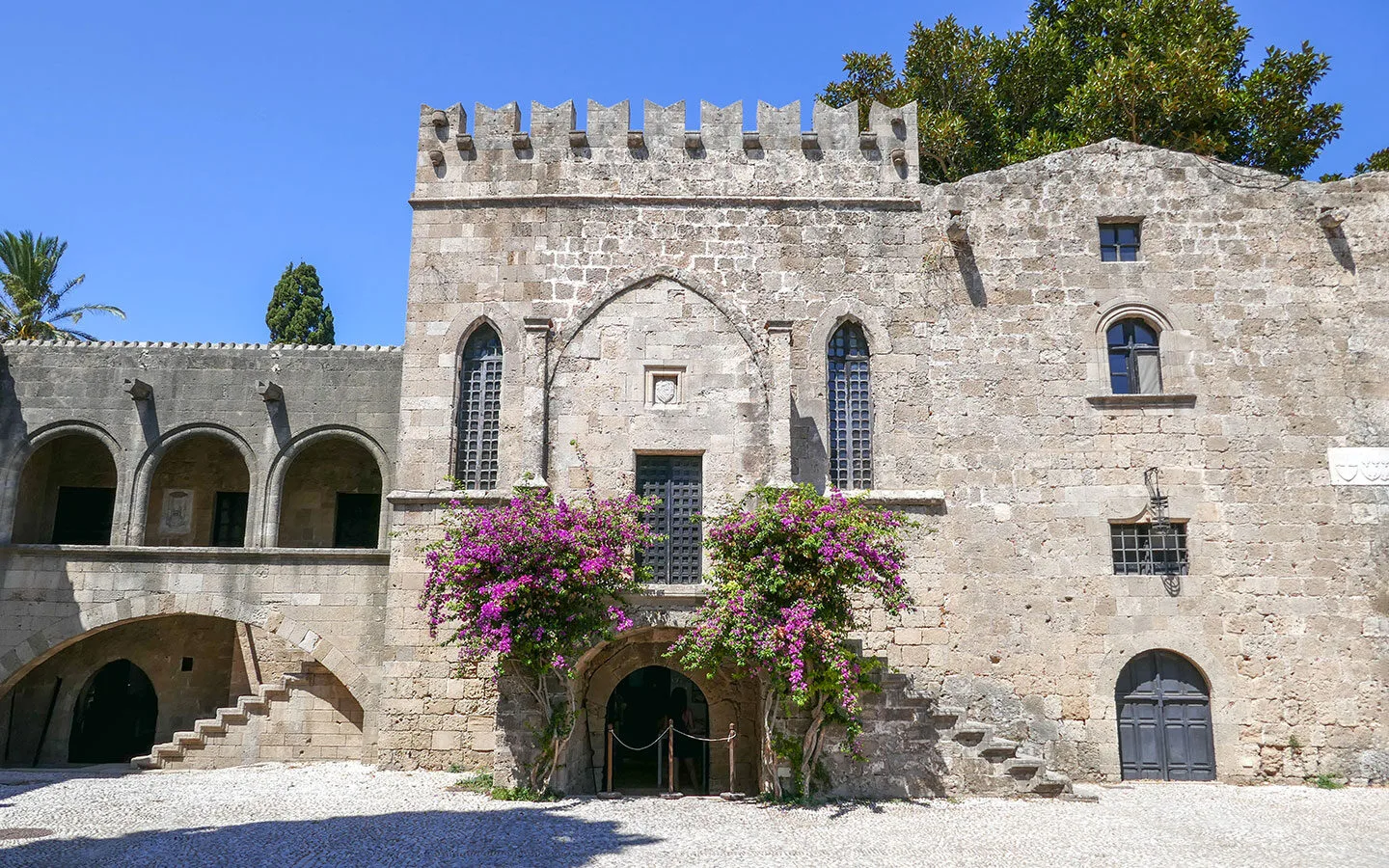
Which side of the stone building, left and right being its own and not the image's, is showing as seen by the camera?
front

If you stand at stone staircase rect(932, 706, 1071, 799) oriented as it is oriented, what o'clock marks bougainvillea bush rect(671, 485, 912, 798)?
The bougainvillea bush is roughly at 5 o'clock from the stone staircase.

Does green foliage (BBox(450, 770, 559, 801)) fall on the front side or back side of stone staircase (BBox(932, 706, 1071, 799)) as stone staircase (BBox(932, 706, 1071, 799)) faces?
on the back side

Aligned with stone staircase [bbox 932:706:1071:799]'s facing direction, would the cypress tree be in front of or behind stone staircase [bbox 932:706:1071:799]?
behind

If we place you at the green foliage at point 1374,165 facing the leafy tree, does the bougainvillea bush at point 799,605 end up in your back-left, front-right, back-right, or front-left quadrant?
front-left

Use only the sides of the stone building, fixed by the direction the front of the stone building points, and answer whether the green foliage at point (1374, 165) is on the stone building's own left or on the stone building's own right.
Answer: on the stone building's own left

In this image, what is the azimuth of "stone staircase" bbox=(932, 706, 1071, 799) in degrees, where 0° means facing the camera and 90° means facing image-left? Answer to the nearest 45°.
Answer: approximately 270°

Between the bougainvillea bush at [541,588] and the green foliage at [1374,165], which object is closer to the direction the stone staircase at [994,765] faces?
the green foliage
